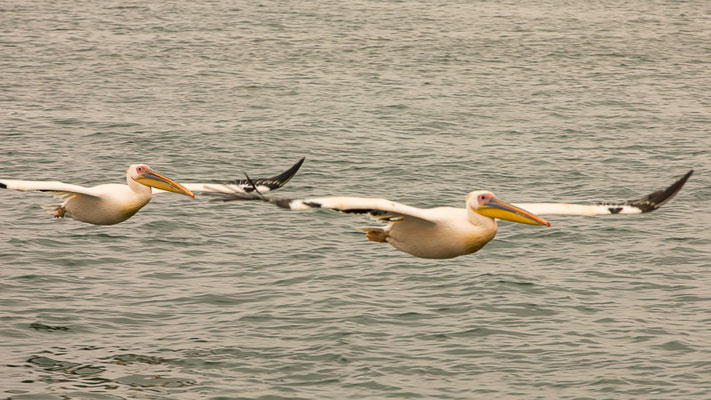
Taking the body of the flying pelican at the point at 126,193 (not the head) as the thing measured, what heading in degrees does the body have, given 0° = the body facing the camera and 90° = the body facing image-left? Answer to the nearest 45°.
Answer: approximately 315°

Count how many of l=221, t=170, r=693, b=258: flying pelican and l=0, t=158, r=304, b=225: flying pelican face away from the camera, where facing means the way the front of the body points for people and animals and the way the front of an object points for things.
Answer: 0

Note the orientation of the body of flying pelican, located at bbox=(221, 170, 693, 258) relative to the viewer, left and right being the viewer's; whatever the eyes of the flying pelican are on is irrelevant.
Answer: facing the viewer and to the right of the viewer

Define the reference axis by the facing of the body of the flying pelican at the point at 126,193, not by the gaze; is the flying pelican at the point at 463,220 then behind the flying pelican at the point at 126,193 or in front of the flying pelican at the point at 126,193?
in front
